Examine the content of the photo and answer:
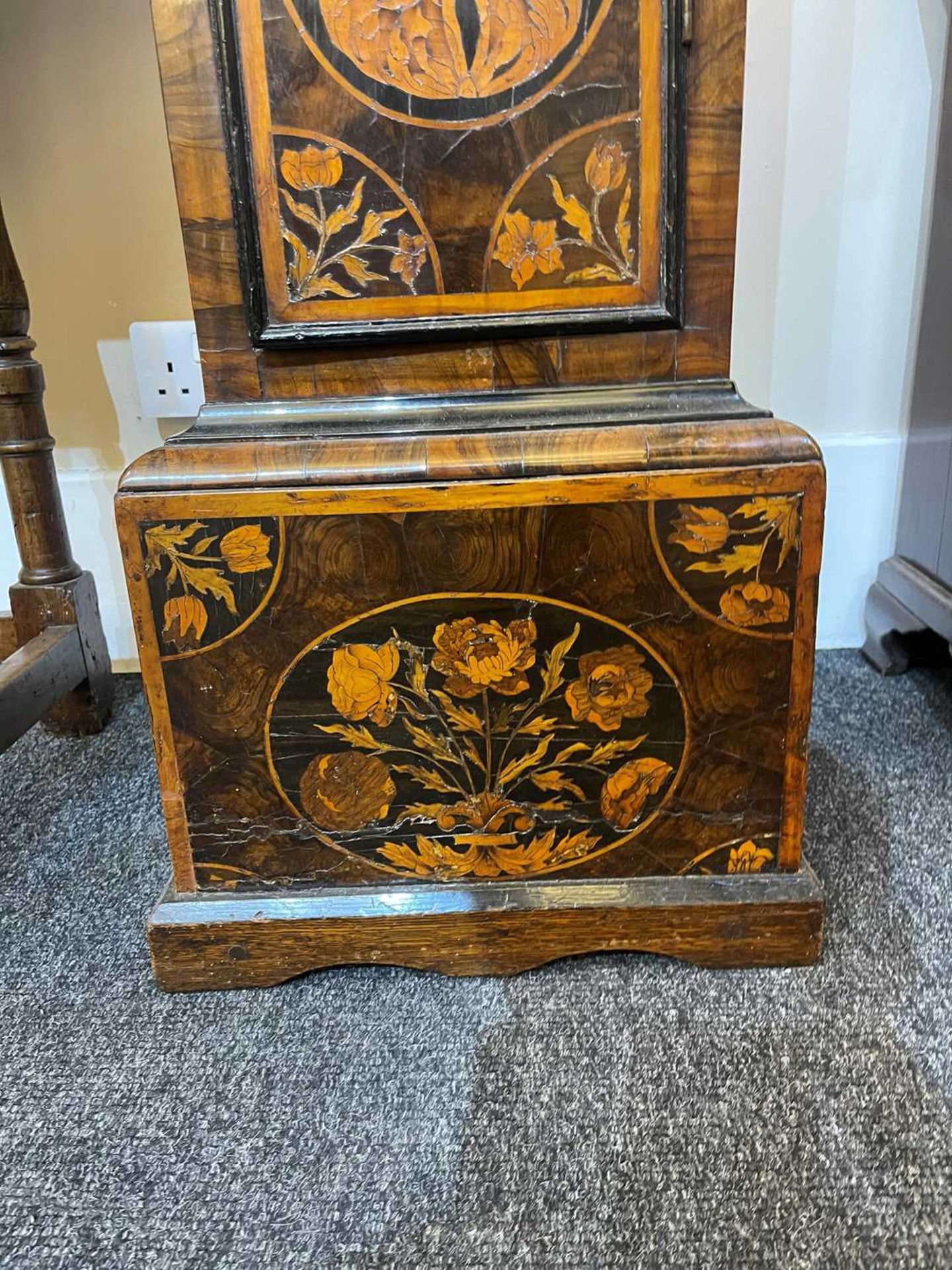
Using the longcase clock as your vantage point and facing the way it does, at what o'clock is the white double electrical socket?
The white double electrical socket is roughly at 5 o'clock from the longcase clock.

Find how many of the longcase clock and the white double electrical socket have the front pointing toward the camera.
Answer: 2

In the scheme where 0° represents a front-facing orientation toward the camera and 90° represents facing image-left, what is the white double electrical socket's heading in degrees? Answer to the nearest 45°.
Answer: approximately 0°

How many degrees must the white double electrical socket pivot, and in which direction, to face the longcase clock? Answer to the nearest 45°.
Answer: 0° — it already faces it
